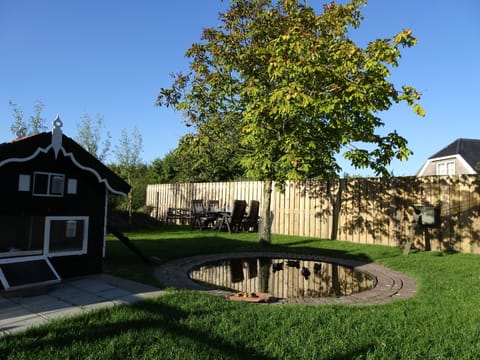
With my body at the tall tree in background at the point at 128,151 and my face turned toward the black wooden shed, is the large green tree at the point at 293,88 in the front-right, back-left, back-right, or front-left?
front-left

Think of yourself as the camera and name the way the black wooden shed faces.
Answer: facing the viewer

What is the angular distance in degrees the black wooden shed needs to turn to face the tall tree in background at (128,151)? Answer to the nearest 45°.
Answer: approximately 180°

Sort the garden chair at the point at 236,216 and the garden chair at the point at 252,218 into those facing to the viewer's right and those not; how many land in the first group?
0

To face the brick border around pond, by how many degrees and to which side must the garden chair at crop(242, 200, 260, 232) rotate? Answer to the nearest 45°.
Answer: approximately 45° to its left

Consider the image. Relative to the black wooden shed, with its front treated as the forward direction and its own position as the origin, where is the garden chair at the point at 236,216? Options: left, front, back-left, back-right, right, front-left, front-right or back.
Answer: back-left

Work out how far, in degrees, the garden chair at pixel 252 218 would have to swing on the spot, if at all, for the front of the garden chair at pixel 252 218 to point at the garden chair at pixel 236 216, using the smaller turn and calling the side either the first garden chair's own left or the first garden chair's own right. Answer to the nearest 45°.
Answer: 0° — it already faces it

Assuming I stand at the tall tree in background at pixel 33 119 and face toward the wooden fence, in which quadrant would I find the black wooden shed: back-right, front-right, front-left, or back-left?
front-right

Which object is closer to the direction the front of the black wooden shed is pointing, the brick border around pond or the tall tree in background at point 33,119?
the brick border around pond
